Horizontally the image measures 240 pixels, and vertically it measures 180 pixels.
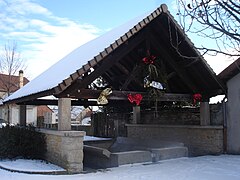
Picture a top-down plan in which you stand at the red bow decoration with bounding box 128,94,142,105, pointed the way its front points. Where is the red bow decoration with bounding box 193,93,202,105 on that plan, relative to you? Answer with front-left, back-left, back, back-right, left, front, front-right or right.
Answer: back-left

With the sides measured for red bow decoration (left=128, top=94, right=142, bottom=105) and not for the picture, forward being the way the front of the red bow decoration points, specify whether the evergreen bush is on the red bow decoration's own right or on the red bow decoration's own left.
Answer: on the red bow decoration's own right

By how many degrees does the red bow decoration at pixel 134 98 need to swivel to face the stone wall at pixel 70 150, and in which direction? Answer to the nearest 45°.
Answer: approximately 45° to its right

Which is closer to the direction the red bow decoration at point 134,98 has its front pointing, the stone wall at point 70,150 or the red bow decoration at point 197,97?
the stone wall

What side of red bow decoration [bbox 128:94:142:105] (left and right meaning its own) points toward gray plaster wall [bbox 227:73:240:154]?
left

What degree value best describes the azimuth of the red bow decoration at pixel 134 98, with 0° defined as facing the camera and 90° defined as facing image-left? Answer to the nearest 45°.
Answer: approximately 0°

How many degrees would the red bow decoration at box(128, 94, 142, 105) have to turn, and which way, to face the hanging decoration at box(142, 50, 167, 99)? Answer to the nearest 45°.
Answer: approximately 135° to its left
